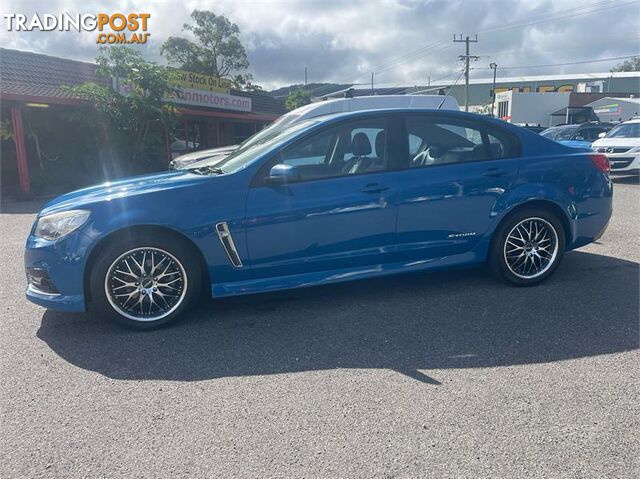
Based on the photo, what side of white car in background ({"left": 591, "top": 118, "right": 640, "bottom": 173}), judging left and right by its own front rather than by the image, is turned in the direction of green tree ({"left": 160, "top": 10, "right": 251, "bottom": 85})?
right

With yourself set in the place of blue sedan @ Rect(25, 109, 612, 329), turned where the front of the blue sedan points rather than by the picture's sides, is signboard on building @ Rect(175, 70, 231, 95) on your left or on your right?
on your right

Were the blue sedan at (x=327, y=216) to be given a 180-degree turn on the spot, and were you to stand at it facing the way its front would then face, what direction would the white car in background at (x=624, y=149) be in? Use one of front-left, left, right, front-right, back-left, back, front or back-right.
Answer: front-left

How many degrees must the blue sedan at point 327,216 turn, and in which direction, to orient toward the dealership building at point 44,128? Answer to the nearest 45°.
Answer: approximately 45° to its right

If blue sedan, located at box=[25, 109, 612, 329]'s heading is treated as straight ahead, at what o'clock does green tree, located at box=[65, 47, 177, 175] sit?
The green tree is roughly at 2 o'clock from the blue sedan.

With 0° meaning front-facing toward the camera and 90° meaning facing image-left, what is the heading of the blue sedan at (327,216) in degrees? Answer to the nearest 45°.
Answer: approximately 90°

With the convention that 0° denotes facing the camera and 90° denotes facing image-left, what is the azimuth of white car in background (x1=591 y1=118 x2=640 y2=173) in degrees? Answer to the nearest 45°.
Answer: approximately 45°

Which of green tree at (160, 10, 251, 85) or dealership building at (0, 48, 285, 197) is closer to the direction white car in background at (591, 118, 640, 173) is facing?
the dealership building
